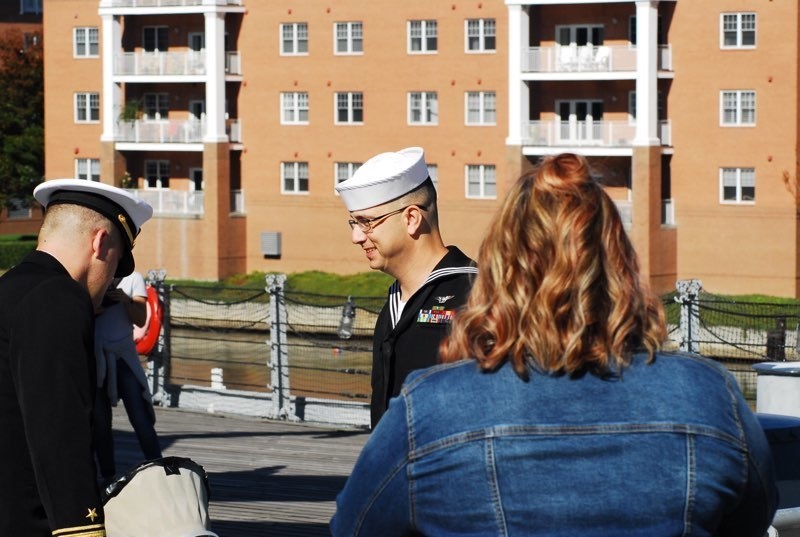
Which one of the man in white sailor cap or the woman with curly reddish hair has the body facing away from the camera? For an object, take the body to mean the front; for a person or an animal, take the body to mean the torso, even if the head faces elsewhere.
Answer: the woman with curly reddish hair

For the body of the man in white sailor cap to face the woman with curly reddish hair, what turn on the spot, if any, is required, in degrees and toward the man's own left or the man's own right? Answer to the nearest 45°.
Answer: approximately 45° to the man's own left

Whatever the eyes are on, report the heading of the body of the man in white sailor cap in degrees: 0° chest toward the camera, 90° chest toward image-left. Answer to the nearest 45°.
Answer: approximately 45°

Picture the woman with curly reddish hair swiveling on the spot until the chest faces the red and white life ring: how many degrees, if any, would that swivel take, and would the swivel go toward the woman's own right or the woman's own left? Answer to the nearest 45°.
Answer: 0° — they already face it

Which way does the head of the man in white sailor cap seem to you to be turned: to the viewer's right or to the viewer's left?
to the viewer's left

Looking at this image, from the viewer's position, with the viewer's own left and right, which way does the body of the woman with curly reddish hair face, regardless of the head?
facing away from the viewer

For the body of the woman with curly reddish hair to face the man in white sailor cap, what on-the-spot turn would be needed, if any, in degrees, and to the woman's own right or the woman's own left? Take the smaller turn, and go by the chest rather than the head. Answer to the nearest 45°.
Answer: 0° — they already face them

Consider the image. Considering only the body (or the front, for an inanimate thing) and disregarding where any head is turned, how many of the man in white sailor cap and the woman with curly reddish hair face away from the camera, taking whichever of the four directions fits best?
1

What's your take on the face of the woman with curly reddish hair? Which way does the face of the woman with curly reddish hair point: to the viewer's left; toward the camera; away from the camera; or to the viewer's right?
away from the camera

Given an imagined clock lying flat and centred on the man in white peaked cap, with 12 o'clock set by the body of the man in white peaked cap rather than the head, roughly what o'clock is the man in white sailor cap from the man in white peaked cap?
The man in white sailor cap is roughly at 12 o'clock from the man in white peaked cap.

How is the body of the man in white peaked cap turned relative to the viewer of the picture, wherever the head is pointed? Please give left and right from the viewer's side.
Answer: facing away from the viewer and to the right of the viewer
